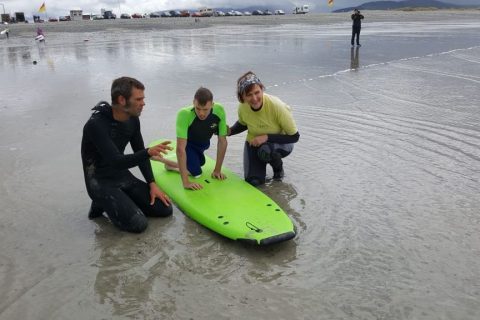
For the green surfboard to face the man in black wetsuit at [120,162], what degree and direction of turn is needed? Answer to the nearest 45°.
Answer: approximately 45° to its left

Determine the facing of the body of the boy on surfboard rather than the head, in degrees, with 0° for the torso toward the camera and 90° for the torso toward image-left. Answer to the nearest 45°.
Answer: approximately 315°

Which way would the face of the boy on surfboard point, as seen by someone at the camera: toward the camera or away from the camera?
toward the camera

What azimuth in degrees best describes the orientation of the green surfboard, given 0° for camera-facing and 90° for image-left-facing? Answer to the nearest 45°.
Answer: approximately 135°

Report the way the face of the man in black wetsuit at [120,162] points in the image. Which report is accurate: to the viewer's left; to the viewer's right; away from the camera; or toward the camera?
to the viewer's right

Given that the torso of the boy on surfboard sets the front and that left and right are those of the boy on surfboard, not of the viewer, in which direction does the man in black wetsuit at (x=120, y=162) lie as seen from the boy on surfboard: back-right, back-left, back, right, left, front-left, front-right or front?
right
